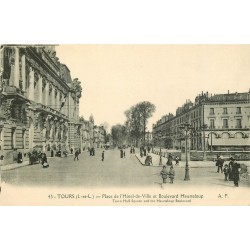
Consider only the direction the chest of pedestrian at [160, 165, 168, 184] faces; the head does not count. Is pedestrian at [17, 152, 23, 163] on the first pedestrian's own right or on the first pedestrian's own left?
on the first pedestrian's own right

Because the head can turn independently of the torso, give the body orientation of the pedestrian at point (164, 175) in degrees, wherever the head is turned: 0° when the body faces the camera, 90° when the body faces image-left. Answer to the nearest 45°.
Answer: approximately 0°

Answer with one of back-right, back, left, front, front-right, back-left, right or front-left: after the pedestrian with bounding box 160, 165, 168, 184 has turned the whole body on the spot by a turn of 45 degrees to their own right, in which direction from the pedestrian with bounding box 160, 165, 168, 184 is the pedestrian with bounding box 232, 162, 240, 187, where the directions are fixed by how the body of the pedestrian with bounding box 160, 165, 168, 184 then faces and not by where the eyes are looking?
back-left
